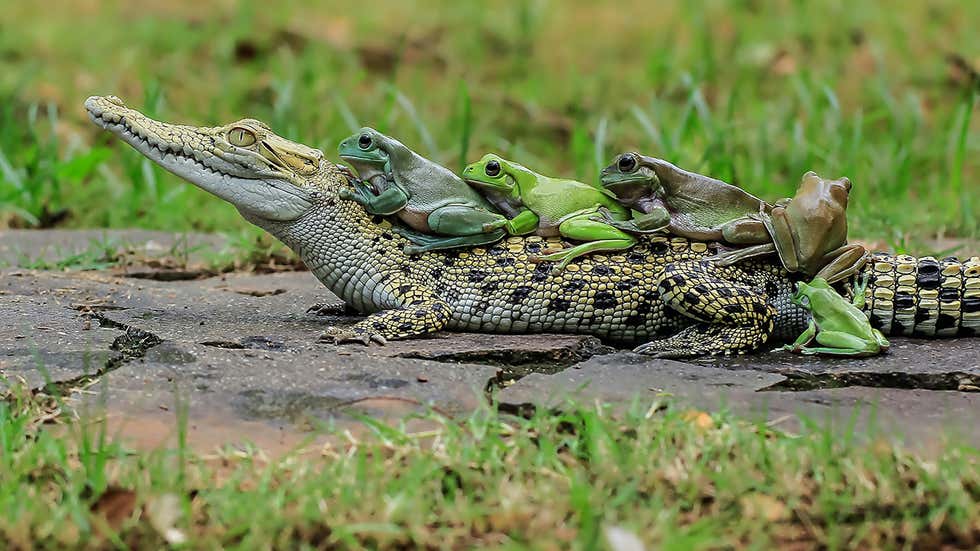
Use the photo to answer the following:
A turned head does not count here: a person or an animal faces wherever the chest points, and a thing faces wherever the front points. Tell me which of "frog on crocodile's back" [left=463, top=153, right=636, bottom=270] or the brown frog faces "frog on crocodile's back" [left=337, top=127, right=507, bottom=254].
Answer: "frog on crocodile's back" [left=463, top=153, right=636, bottom=270]

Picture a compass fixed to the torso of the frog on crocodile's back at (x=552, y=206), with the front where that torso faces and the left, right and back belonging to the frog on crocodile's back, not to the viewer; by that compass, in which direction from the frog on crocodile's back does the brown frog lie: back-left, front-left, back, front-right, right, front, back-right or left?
back

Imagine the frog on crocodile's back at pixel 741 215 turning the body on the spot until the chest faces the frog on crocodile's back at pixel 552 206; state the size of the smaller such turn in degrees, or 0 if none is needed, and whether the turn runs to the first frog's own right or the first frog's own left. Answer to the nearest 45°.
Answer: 0° — it already faces it

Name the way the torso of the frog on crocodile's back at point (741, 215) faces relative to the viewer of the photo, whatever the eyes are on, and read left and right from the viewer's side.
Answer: facing to the left of the viewer

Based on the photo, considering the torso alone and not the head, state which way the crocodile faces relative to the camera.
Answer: to the viewer's left

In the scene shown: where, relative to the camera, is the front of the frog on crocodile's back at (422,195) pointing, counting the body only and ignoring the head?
to the viewer's left

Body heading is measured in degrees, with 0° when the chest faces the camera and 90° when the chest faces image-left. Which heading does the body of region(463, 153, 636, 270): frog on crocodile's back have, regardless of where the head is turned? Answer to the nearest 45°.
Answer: approximately 90°
